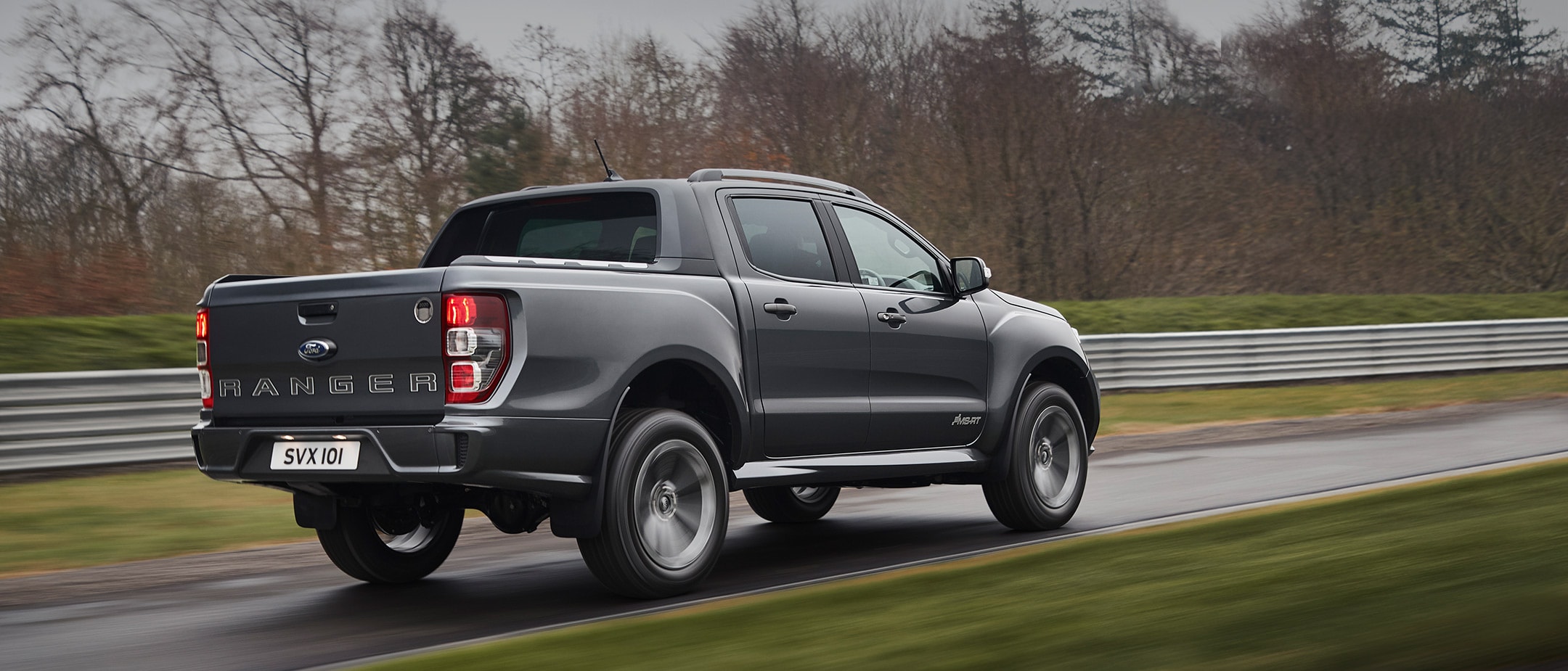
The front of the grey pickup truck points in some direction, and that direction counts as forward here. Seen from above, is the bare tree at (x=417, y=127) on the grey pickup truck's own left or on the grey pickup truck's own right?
on the grey pickup truck's own left

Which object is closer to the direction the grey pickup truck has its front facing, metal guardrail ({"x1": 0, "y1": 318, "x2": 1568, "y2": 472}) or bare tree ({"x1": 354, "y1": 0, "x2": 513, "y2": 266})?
the metal guardrail

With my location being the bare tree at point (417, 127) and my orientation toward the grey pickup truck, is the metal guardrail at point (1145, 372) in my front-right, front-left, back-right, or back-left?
front-left

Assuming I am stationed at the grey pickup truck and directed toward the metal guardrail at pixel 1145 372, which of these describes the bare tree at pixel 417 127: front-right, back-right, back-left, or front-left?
front-left

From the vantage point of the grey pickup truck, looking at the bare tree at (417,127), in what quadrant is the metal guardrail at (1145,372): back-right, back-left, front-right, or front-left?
front-right

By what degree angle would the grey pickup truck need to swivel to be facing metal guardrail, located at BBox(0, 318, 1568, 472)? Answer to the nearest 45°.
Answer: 0° — it already faces it

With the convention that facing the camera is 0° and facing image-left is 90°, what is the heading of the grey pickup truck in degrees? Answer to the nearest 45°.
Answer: approximately 225°
